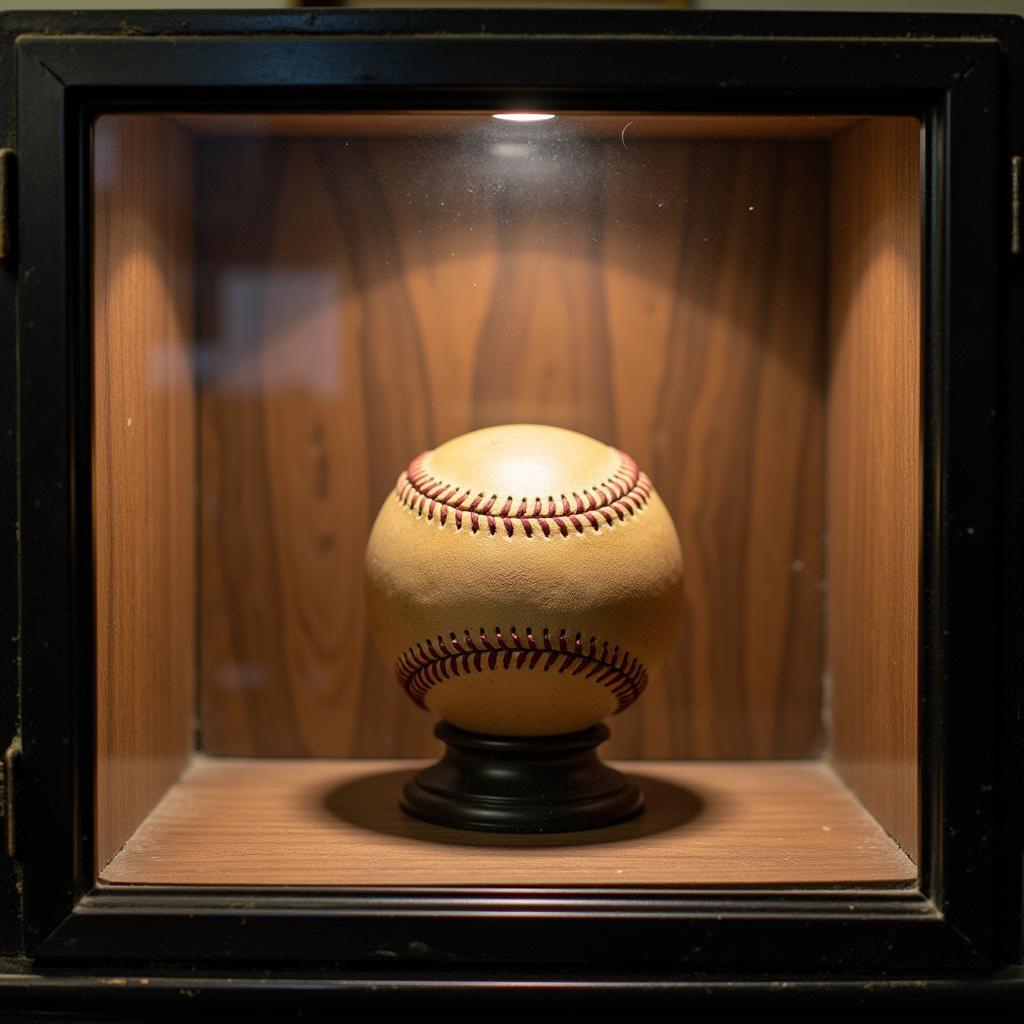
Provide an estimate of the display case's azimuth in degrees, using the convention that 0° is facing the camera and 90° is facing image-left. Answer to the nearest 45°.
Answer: approximately 0°
